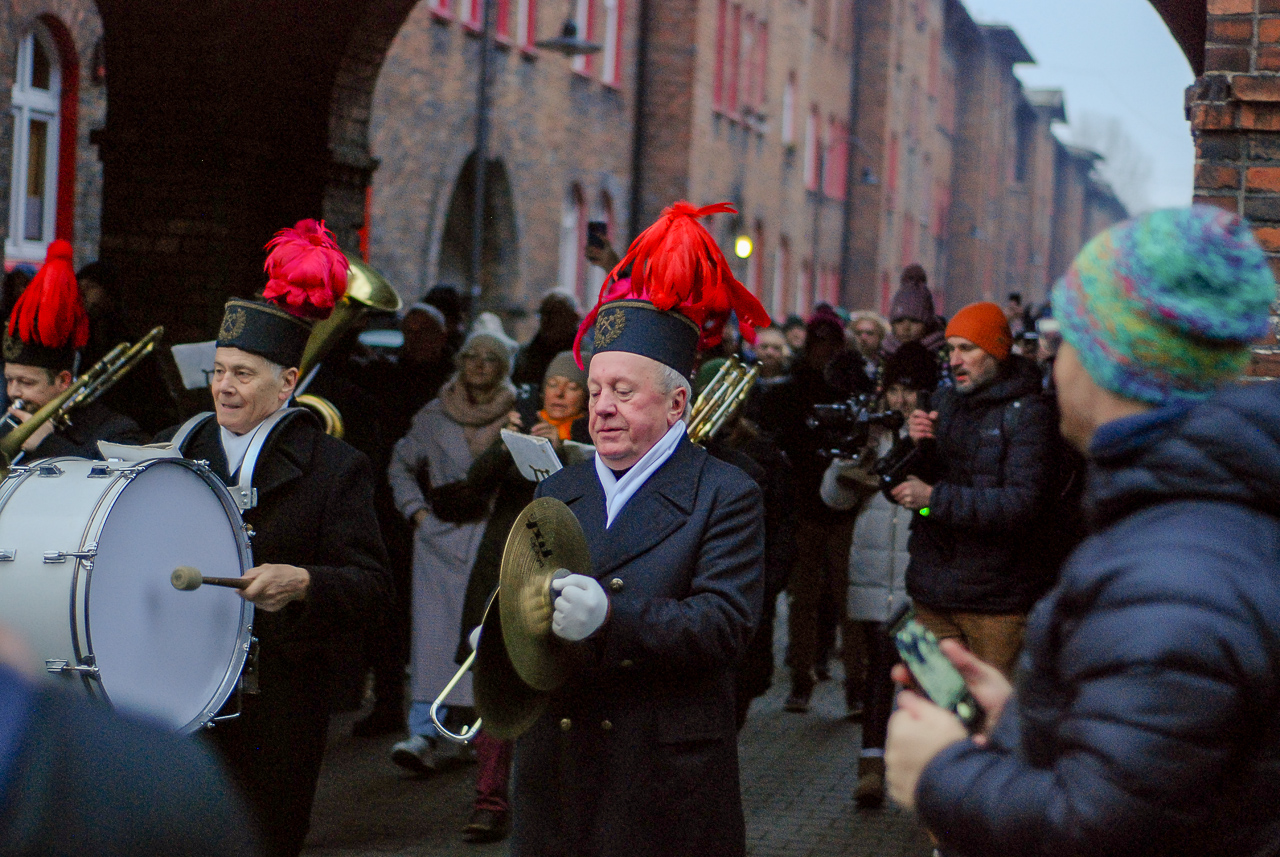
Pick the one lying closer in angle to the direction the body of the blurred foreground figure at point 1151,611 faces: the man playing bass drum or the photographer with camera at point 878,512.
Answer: the man playing bass drum

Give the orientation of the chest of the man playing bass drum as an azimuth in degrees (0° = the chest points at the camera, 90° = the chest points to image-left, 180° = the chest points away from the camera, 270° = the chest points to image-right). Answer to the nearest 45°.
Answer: approximately 45°

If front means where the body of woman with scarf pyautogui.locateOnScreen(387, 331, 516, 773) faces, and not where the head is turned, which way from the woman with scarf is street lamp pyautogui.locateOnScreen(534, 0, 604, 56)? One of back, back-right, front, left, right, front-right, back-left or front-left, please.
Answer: back

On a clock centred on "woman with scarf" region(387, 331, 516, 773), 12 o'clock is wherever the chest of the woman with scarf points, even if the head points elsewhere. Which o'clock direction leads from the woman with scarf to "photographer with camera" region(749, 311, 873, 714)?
The photographer with camera is roughly at 8 o'clock from the woman with scarf.

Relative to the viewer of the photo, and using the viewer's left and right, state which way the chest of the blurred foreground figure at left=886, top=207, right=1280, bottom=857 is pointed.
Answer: facing away from the viewer and to the left of the viewer

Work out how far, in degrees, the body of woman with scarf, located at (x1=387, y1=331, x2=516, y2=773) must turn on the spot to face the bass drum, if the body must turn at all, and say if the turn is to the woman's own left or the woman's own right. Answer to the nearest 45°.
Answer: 0° — they already face it

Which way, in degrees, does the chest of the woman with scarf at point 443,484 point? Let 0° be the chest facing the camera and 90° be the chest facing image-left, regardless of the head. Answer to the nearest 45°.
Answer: approximately 0°
